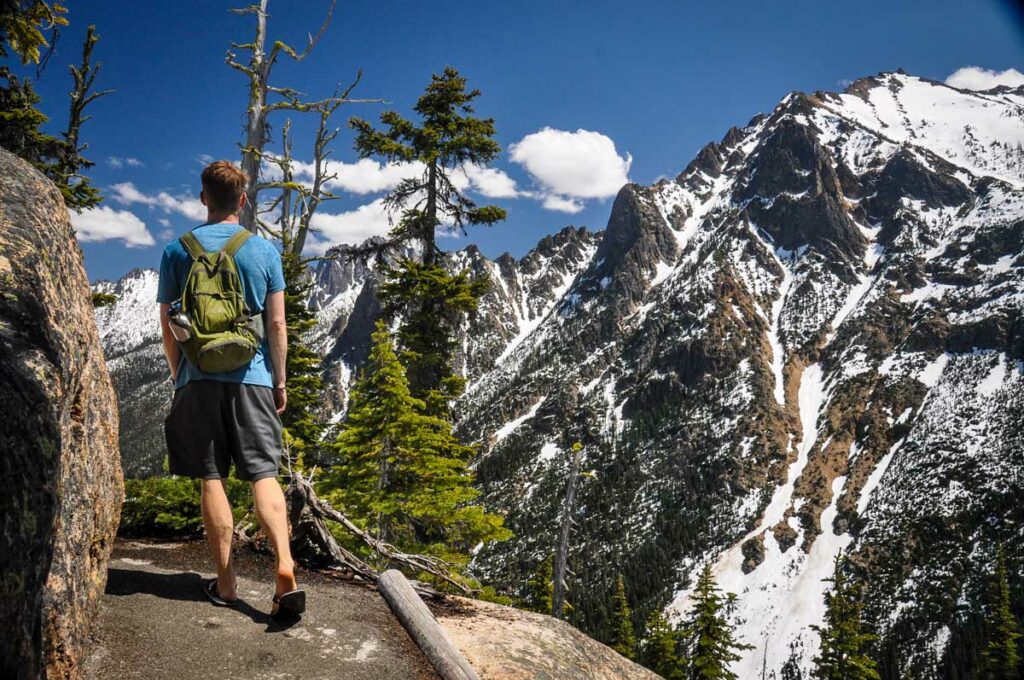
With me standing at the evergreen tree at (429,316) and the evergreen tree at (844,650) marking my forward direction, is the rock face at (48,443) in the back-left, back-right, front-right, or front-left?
back-right

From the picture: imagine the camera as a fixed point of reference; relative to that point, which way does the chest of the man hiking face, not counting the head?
away from the camera

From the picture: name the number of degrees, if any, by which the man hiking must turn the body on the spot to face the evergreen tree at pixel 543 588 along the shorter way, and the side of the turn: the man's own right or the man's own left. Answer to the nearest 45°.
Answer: approximately 45° to the man's own right

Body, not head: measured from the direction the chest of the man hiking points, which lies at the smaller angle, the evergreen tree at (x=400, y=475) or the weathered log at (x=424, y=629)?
the evergreen tree

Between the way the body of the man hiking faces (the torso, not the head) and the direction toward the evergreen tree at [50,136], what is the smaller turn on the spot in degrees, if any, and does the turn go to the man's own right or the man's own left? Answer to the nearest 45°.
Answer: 0° — they already face it

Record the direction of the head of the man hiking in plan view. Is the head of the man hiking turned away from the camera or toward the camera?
away from the camera
